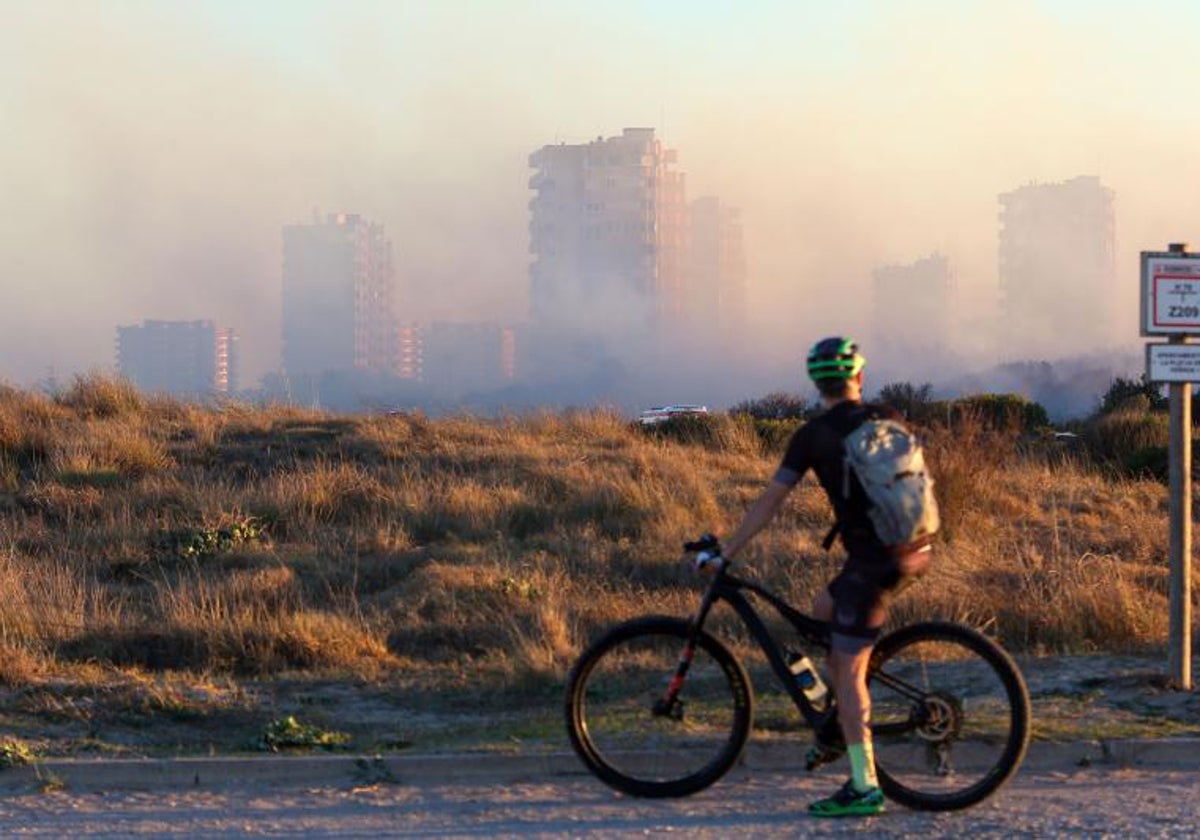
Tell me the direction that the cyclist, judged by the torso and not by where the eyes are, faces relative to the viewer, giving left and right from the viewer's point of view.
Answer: facing away from the viewer and to the left of the viewer

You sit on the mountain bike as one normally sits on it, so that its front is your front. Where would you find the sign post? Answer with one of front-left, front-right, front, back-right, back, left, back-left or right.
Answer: back-right

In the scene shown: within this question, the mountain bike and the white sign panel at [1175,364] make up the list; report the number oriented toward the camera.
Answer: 1

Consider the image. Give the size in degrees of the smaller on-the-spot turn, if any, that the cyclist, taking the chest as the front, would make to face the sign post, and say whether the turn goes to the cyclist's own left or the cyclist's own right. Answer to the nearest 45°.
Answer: approximately 90° to the cyclist's own right

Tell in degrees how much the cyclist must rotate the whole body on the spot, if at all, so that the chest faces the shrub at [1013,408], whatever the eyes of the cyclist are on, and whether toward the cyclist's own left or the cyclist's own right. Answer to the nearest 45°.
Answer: approximately 45° to the cyclist's own right

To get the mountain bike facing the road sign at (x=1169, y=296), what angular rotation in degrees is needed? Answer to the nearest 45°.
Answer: approximately 135° to its right

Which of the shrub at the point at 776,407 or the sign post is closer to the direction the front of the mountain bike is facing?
the shrub

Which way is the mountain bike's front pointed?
to the viewer's left

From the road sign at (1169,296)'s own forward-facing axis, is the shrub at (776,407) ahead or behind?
behind

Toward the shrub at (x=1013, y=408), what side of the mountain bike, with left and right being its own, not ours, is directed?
right

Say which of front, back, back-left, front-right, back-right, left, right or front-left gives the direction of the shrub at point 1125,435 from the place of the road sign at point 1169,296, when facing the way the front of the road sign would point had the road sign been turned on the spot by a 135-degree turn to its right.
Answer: front-right

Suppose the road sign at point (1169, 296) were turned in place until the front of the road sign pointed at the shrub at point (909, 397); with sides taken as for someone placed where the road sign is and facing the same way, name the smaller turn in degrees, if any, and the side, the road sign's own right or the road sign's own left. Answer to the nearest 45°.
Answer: approximately 180°
